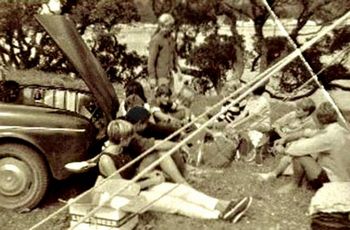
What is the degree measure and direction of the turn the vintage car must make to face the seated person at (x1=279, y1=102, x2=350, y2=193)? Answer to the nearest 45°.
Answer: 0° — it already faces them

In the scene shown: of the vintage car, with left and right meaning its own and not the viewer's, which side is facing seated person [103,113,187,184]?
front

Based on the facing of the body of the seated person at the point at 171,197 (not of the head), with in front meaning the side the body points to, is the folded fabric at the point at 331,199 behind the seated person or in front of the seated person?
in front

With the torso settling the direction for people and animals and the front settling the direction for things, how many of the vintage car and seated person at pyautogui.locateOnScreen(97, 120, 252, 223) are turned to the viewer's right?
2

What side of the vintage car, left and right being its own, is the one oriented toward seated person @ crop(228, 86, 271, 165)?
front

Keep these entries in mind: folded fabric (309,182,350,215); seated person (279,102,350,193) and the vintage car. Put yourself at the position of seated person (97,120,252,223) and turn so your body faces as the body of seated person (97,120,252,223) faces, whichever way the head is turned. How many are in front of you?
2

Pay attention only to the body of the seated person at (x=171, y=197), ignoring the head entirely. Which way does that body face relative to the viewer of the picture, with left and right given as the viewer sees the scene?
facing to the right of the viewer

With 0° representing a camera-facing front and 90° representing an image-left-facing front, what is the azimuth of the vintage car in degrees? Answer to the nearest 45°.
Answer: approximately 270°

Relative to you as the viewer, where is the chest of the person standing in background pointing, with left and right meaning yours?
facing the viewer and to the right of the viewer

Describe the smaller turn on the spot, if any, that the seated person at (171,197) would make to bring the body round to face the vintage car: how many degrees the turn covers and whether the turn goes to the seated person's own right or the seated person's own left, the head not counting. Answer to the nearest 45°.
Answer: approximately 180°
